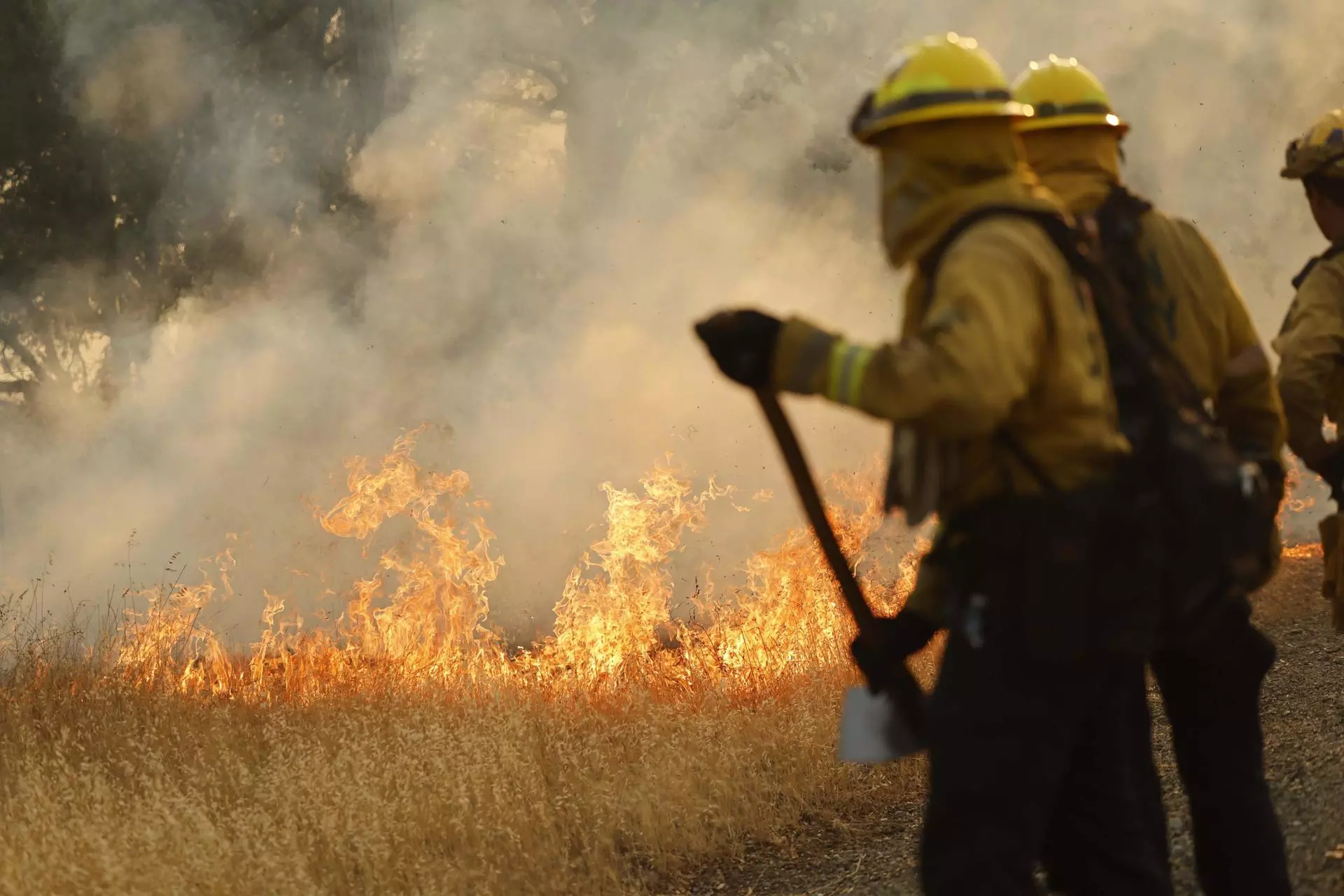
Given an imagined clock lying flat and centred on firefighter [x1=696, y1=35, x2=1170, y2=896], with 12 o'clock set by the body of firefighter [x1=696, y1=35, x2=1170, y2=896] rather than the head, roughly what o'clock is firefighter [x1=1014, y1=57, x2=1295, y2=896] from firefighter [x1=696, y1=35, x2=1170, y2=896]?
firefighter [x1=1014, y1=57, x2=1295, y2=896] is roughly at 4 o'clock from firefighter [x1=696, y1=35, x2=1170, y2=896].

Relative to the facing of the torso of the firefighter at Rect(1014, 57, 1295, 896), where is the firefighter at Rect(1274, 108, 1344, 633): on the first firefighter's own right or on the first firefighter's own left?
on the first firefighter's own right

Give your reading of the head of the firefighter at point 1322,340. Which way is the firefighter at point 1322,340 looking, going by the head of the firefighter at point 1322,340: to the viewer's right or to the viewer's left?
to the viewer's left

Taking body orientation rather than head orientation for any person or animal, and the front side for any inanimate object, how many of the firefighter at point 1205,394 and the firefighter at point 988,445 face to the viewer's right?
0

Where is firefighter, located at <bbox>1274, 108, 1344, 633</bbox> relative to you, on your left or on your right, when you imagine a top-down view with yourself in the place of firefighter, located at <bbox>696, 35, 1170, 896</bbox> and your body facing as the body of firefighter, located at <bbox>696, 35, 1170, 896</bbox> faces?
on your right

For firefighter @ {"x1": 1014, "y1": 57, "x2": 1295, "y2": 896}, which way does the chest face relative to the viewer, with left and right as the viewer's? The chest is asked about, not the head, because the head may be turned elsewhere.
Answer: facing away from the viewer and to the left of the viewer

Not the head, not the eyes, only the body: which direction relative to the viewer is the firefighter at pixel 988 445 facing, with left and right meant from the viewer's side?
facing to the left of the viewer

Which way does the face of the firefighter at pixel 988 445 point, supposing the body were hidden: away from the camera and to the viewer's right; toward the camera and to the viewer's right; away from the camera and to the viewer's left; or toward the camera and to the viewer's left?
away from the camera and to the viewer's left

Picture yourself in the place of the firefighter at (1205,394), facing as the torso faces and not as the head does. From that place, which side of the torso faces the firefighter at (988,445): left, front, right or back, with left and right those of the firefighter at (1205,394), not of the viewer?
left
